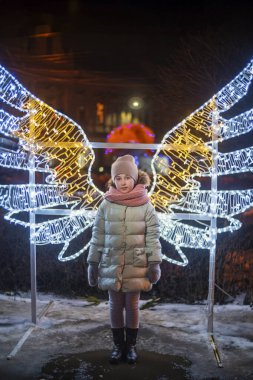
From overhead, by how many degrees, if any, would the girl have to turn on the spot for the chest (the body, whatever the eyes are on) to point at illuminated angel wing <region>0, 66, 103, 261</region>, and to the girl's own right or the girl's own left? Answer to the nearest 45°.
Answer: approximately 135° to the girl's own right

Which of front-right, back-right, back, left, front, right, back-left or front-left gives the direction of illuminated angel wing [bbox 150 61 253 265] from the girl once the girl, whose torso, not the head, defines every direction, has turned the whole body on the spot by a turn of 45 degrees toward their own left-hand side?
left

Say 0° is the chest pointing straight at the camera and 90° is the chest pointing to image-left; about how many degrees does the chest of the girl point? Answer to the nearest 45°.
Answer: approximately 0°
